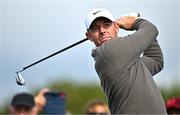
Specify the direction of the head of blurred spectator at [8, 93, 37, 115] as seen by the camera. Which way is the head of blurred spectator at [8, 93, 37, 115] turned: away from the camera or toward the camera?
toward the camera

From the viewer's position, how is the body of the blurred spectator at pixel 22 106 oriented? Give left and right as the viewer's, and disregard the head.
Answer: facing the viewer

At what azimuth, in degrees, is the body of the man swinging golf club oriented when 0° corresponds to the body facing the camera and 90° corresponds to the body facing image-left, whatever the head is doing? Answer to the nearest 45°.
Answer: approximately 315°

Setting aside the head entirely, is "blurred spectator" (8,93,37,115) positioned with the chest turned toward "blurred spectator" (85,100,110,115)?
no

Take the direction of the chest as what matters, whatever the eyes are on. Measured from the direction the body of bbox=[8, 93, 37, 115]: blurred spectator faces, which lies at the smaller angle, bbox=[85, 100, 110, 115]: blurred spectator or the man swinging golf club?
the man swinging golf club

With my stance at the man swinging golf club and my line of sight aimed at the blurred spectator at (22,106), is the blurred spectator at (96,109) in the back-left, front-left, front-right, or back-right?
front-right

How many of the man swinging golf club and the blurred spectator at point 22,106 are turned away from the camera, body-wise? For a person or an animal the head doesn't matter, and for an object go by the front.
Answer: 0

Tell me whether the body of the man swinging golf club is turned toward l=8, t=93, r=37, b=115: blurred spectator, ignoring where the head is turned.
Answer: no
